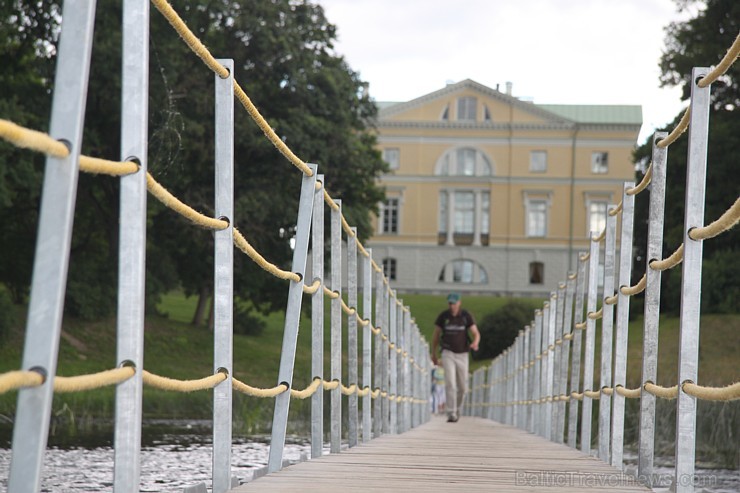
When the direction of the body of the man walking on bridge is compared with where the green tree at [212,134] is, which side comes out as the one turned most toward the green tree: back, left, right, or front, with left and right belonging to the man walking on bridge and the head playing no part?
back

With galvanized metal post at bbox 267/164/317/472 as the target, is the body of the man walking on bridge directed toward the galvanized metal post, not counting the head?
yes

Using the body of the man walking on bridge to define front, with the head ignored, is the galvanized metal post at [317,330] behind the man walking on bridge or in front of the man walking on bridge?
in front

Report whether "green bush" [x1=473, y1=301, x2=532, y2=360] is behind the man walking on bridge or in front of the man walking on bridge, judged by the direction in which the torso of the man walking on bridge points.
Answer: behind

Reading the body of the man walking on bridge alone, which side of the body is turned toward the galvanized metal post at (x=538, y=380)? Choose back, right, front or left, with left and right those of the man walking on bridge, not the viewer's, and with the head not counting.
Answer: front

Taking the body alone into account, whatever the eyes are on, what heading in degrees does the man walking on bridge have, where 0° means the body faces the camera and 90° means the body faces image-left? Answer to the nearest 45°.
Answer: approximately 0°

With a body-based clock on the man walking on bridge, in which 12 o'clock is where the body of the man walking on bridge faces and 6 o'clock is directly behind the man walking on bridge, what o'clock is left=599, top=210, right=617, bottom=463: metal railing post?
The metal railing post is roughly at 12 o'clock from the man walking on bridge.

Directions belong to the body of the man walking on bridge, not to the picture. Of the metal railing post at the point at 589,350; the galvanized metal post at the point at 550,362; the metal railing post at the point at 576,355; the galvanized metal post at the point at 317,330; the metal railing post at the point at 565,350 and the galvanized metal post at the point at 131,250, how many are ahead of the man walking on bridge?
6

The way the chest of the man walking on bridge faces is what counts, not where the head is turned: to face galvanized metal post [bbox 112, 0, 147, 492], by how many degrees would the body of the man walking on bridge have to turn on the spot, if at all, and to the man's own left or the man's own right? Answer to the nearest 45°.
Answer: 0° — they already face it

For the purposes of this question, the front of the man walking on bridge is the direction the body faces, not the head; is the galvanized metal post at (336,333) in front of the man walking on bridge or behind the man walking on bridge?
in front
